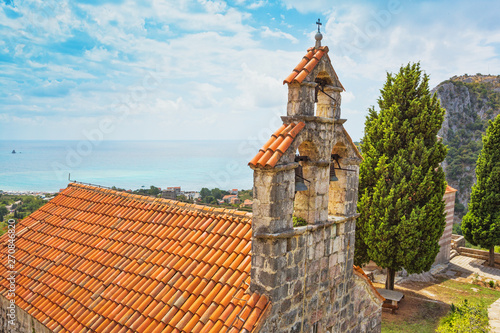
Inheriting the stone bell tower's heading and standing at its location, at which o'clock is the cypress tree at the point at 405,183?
The cypress tree is roughly at 8 o'clock from the stone bell tower.

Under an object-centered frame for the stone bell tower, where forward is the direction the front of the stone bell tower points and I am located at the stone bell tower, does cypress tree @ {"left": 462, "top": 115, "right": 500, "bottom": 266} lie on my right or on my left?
on my left

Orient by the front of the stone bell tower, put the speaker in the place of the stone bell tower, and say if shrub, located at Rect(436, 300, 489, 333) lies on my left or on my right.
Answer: on my left

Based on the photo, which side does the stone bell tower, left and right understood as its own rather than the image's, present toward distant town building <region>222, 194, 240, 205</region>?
back

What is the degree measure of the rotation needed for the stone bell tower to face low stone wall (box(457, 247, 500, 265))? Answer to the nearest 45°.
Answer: approximately 90° to its left

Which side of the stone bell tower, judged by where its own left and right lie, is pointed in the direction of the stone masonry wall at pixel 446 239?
left
